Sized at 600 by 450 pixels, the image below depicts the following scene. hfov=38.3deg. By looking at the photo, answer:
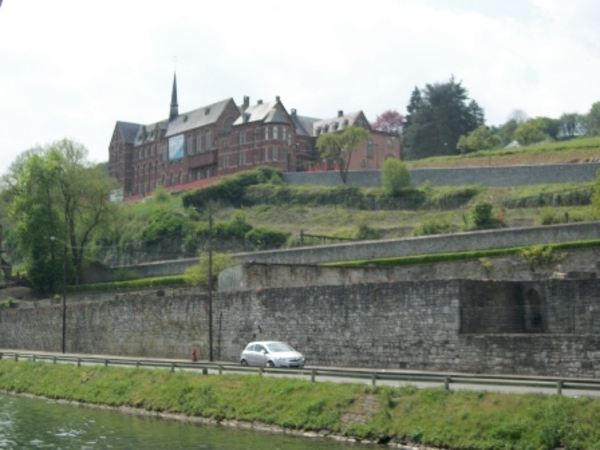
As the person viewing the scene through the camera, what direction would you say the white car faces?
facing the viewer and to the right of the viewer
